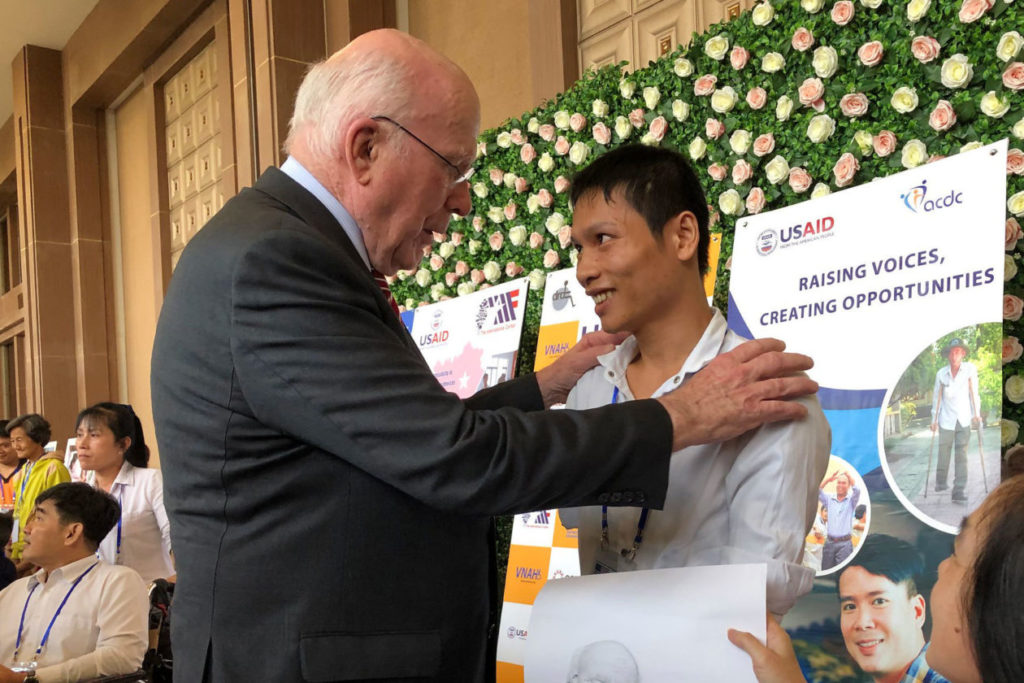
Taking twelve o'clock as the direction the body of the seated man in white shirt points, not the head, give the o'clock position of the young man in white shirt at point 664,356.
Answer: The young man in white shirt is roughly at 10 o'clock from the seated man in white shirt.

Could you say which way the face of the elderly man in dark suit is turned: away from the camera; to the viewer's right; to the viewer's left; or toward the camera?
to the viewer's right

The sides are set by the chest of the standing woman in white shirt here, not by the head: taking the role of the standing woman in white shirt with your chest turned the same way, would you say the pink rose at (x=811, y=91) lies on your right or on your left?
on your left

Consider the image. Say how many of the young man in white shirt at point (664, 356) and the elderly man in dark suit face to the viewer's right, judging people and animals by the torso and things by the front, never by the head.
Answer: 1

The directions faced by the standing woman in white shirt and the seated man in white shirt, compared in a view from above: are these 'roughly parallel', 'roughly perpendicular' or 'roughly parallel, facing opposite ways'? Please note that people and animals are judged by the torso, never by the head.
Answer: roughly parallel

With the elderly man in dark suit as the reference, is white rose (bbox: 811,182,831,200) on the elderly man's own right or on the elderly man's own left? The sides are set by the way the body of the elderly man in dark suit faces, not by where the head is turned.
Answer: on the elderly man's own left

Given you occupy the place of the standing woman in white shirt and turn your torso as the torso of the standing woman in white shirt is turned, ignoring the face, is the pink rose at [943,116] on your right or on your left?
on your left

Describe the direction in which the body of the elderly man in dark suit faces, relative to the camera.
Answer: to the viewer's right

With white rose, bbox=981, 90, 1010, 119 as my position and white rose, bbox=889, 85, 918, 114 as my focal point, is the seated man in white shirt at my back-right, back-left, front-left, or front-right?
front-left

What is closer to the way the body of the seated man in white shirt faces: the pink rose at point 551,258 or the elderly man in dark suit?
the elderly man in dark suit

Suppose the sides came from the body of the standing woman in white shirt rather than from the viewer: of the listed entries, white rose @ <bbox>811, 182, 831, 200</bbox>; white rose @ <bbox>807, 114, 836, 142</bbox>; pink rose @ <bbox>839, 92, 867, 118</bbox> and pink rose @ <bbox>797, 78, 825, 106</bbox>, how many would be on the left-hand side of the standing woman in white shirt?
4

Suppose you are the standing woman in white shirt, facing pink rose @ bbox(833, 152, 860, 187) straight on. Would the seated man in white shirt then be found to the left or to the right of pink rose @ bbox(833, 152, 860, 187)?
right
